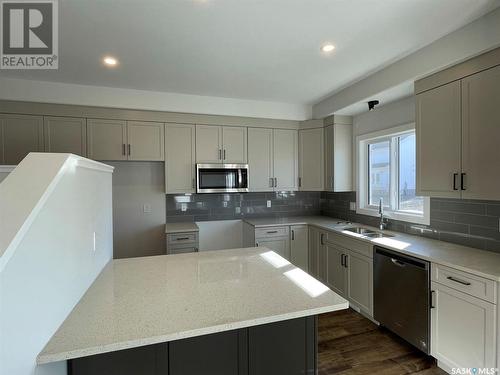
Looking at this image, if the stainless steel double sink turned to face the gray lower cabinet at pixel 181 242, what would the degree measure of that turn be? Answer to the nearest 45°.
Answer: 0° — it already faces it

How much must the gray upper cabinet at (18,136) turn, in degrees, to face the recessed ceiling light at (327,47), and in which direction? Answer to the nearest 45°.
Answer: approximately 45° to its left

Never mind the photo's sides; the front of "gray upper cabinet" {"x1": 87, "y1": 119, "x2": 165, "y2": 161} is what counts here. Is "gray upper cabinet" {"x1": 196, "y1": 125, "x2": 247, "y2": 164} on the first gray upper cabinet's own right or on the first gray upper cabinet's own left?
on the first gray upper cabinet's own left

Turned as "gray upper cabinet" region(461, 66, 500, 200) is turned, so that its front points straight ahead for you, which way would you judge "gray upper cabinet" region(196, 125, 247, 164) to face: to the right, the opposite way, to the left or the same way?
to the left

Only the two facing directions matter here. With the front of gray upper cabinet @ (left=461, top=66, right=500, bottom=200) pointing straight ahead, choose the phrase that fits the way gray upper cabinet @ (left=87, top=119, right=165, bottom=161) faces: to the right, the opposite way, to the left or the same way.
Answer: to the left

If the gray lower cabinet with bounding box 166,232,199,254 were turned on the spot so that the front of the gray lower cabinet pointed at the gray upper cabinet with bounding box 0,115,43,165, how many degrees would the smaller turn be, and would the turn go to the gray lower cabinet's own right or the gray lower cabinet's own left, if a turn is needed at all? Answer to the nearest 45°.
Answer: approximately 90° to the gray lower cabinet's own right

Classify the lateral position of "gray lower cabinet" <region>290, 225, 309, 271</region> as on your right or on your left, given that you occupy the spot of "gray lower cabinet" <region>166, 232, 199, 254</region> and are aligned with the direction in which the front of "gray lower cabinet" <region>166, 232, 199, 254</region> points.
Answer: on your left
